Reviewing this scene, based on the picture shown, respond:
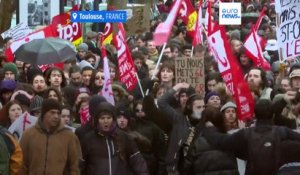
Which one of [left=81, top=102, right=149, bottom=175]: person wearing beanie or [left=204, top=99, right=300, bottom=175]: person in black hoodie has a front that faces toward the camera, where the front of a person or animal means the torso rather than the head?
the person wearing beanie

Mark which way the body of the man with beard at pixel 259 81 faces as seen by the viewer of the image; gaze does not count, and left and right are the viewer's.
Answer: facing the viewer and to the left of the viewer

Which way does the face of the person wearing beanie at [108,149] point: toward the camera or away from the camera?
toward the camera

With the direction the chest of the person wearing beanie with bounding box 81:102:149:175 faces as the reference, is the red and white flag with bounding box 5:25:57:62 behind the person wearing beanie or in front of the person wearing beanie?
behind

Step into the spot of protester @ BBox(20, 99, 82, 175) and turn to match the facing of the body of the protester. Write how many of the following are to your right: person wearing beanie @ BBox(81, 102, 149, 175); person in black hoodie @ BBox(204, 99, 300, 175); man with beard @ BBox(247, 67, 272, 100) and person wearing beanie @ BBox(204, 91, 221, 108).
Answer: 0

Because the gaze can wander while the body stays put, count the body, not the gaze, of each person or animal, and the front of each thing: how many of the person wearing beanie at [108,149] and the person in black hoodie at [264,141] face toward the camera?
1

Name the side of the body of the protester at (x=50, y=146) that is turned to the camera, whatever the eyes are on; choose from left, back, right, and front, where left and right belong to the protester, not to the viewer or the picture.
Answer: front

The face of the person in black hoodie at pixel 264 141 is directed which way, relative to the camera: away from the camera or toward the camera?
away from the camera

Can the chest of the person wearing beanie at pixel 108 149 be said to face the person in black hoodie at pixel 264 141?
no

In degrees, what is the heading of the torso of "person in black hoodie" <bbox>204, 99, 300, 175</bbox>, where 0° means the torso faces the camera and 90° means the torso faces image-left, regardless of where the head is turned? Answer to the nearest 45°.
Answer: approximately 180°

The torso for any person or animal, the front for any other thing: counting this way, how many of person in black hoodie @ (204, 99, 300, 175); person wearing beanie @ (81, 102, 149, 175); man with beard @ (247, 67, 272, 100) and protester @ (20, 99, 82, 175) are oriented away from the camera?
1

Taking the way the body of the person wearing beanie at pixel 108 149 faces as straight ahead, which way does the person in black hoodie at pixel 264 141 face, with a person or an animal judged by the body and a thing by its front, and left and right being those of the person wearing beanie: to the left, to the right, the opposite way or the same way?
the opposite way

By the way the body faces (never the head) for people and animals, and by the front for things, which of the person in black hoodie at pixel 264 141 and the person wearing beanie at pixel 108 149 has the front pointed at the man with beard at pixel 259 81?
the person in black hoodie

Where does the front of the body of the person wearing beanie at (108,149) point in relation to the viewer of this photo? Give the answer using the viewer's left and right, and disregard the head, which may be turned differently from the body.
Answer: facing the viewer
